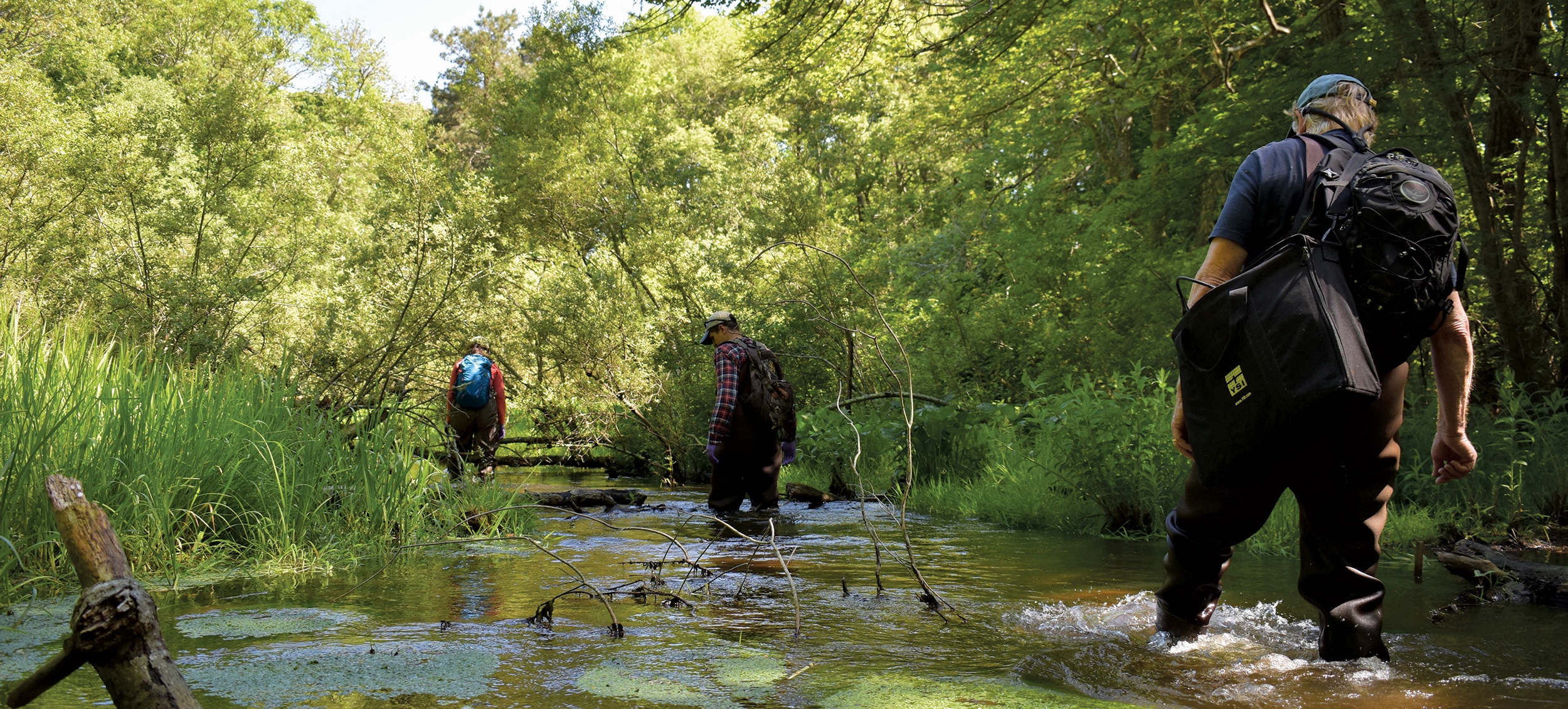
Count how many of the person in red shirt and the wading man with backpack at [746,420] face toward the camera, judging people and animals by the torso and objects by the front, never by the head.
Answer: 0

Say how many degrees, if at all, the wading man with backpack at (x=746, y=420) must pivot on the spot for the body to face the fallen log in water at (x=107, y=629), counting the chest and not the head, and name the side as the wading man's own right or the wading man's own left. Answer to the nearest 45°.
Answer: approximately 135° to the wading man's own left

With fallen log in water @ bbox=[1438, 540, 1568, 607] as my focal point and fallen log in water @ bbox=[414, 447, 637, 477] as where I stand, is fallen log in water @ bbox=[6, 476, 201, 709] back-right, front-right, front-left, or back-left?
front-right

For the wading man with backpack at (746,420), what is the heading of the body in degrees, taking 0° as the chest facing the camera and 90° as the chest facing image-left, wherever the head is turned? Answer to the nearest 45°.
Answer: approximately 135°

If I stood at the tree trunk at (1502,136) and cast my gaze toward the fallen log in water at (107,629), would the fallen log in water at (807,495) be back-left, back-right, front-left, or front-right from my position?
front-right

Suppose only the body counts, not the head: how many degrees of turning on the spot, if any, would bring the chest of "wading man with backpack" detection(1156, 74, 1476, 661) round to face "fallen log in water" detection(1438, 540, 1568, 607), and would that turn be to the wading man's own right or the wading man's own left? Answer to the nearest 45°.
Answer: approximately 45° to the wading man's own right

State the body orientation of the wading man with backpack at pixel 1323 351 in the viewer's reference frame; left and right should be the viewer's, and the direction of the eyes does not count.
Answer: facing away from the viewer and to the left of the viewer

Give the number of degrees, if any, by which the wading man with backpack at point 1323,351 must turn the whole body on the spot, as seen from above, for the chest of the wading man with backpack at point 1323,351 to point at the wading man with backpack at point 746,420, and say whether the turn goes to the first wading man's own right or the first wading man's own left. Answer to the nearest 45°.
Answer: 0° — they already face them

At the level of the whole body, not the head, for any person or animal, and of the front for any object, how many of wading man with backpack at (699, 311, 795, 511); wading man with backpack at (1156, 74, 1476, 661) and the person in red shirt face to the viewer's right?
0

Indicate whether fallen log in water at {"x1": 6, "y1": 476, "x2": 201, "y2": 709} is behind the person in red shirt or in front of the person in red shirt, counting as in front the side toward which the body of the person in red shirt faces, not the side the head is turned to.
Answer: behind

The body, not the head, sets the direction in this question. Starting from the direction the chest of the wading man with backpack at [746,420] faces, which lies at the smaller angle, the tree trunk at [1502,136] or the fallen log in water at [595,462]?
the fallen log in water

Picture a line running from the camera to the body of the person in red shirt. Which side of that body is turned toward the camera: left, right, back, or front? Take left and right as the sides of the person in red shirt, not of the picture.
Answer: back

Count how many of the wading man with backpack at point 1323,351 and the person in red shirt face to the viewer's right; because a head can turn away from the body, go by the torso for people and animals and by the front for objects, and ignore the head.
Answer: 0

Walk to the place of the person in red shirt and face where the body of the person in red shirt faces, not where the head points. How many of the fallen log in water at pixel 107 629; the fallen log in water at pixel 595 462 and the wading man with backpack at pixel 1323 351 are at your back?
2

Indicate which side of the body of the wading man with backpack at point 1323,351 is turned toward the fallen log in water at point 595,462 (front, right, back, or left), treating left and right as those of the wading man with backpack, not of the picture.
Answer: front

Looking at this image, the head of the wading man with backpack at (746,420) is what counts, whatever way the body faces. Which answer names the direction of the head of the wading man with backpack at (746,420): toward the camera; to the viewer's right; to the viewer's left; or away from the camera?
to the viewer's left

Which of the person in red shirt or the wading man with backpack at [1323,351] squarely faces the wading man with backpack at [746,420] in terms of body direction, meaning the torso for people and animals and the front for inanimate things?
the wading man with backpack at [1323,351]

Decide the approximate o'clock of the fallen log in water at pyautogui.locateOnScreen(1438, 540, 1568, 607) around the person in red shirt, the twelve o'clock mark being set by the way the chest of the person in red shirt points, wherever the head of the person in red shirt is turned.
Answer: The fallen log in water is roughly at 5 o'clock from the person in red shirt.
